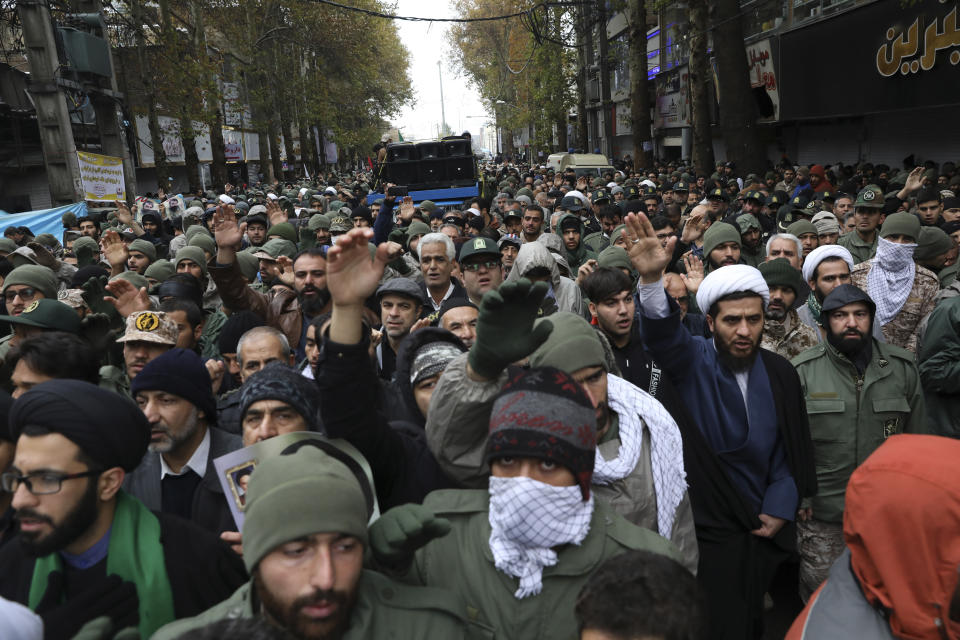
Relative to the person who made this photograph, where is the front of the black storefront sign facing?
facing the viewer and to the left of the viewer

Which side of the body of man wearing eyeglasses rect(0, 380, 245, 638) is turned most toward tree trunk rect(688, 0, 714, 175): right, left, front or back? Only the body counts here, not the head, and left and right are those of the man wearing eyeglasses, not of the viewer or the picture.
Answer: back

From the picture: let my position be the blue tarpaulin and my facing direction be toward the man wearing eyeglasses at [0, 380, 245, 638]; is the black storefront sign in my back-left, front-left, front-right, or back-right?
front-left

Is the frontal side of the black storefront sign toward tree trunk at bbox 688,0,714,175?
no

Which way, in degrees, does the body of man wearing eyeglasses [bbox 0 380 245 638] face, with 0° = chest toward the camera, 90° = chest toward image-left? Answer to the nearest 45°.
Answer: approximately 45°

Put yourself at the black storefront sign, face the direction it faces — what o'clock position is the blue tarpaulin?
The blue tarpaulin is roughly at 12 o'clock from the black storefront sign.

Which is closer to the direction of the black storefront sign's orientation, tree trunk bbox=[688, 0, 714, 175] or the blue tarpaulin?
the blue tarpaulin

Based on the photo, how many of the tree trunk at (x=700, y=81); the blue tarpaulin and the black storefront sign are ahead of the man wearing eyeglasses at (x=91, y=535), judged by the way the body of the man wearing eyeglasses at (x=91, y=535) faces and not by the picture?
0

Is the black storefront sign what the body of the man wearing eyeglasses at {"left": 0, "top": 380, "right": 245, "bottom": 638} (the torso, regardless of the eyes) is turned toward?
no

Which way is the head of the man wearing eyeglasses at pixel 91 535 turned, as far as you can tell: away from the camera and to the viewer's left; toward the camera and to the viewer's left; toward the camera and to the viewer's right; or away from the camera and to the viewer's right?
toward the camera and to the viewer's left

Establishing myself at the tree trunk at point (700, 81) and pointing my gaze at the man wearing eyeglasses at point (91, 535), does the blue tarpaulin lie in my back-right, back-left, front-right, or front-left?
front-right

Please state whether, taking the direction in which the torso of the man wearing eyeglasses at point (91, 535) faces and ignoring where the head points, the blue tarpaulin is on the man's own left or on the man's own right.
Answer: on the man's own right

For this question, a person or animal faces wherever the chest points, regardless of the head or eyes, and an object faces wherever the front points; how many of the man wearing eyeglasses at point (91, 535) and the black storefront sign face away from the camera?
0
